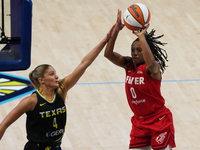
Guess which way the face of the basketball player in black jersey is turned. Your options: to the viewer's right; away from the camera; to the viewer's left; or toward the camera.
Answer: to the viewer's right

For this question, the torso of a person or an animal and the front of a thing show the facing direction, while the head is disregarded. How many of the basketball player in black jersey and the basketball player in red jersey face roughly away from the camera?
0

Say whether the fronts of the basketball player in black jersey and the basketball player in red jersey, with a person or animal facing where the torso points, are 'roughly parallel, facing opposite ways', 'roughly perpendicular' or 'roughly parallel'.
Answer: roughly perpendicular

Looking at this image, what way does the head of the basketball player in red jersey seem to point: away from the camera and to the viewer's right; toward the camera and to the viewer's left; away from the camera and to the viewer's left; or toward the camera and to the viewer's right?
toward the camera and to the viewer's left

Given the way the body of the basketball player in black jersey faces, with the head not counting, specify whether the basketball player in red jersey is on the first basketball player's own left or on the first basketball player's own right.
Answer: on the first basketball player's own left

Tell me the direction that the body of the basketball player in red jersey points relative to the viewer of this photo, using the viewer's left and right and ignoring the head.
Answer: facing the viewer and to the left of the viewer

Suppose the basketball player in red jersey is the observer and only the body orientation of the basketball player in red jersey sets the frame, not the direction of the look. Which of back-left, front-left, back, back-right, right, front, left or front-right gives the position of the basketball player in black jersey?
front

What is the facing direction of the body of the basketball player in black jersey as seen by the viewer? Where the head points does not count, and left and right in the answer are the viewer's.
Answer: facing the viewer and to the right of the viewer
